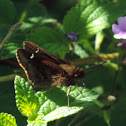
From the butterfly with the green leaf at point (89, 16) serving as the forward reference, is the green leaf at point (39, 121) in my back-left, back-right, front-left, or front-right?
back-right

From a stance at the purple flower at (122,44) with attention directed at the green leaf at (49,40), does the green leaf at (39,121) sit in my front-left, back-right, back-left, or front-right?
front-left

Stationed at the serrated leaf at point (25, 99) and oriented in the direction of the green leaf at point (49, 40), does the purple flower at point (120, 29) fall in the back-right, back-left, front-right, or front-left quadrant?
front-right

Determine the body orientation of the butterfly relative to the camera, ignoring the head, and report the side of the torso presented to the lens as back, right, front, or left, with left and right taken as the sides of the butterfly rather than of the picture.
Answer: right
